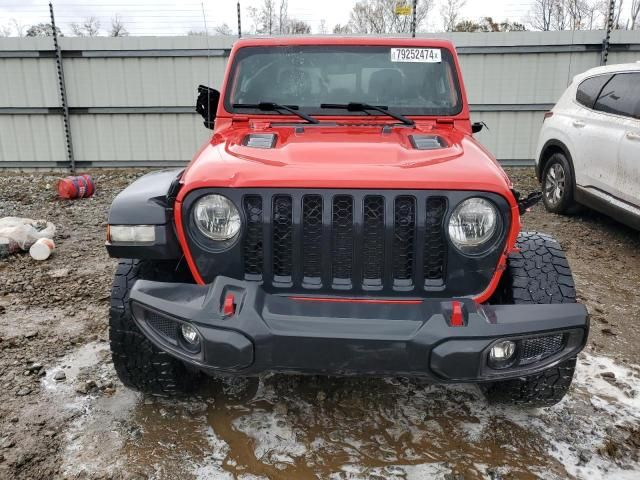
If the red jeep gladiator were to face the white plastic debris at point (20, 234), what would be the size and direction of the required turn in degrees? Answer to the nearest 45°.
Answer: approximately 135° to its right

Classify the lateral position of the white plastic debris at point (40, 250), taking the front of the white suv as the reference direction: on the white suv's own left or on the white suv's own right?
on the white suv's own right

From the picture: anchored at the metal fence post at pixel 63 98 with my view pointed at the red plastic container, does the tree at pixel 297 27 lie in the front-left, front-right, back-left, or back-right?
back-left

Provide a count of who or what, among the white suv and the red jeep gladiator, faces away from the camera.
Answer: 0

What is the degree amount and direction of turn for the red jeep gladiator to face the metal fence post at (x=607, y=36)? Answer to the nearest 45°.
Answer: approximately 135° to its left

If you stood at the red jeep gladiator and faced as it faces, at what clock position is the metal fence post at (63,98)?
The metal fence post is roughly at 5 o'clock from the red jeep gladiator.

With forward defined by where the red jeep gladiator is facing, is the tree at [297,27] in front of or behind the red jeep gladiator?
behind

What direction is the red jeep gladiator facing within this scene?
toward the camera

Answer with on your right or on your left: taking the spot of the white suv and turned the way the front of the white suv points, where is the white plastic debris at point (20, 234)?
on your right
